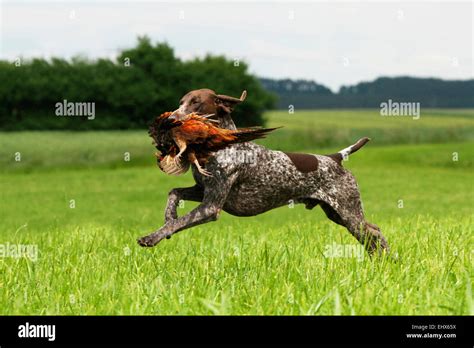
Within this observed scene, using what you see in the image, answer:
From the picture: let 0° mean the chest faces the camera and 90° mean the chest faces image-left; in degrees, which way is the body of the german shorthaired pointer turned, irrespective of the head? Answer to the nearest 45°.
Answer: approximately 90°
